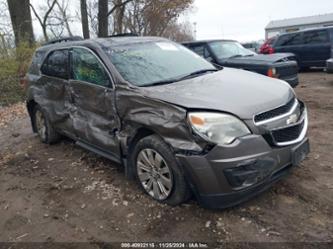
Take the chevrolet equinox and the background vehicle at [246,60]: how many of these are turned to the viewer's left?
0

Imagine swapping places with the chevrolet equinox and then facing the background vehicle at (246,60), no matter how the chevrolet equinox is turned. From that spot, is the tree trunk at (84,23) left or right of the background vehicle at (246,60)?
left

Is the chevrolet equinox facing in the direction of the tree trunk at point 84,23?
no

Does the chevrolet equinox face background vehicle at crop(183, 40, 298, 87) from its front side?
no

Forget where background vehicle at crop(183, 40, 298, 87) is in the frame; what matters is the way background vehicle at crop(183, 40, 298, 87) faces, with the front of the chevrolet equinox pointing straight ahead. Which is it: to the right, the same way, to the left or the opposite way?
the same way

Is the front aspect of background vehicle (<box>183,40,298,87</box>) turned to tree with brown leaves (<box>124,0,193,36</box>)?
no

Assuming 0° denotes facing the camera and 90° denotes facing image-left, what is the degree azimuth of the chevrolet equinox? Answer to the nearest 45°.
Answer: approximately 315°

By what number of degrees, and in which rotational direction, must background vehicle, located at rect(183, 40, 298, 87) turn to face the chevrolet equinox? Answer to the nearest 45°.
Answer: approximately 45° to its right

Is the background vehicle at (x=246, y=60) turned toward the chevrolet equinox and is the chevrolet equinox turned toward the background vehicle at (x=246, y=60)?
no

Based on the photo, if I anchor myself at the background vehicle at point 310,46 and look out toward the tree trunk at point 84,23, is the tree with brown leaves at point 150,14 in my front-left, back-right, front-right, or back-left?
front-right

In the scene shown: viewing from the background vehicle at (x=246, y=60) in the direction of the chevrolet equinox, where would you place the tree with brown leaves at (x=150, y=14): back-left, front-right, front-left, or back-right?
back-right

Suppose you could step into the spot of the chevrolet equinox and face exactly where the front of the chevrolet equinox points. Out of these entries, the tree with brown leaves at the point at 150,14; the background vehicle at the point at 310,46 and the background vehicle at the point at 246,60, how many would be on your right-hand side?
0

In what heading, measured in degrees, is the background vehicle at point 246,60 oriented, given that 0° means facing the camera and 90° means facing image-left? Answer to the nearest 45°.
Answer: approximately 315°

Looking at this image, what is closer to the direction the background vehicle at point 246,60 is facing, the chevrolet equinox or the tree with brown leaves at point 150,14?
the chevrolet equinox

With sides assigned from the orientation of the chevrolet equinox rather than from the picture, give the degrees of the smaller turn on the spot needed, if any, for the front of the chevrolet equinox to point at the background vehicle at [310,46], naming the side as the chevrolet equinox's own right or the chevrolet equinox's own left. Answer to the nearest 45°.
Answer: approximately 90° to the chevrolet equinox's own left
